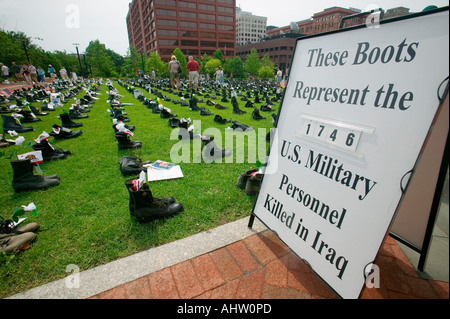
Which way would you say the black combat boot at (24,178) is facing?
to the viewer's right

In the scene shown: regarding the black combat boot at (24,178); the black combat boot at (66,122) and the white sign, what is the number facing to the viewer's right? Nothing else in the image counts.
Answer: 2

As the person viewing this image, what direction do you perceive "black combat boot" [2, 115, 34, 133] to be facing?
facing to the right of the viewer

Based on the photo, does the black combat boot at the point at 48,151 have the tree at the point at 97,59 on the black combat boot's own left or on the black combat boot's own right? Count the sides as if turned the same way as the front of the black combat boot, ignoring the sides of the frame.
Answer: on the black combat boot's own left

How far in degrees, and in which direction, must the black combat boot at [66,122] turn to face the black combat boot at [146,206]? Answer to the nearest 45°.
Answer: approximately 90° to its right

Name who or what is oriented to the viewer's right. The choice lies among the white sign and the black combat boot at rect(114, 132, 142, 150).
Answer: the black combat boot

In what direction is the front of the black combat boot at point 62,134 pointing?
to the viewer's right

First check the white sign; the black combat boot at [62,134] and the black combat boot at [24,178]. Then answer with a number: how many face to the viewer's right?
2
